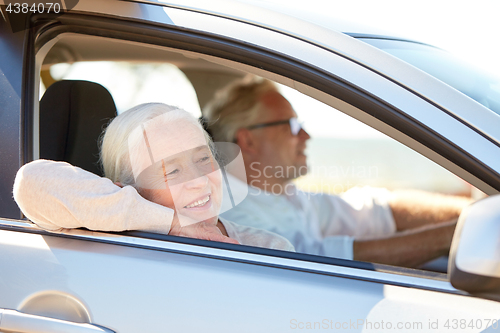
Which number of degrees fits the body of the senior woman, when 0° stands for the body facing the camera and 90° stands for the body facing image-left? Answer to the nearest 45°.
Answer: approximately 315°

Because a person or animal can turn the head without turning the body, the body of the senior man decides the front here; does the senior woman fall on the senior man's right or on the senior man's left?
on the senior man's right

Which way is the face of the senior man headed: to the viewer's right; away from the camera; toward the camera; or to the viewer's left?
to the viewer's right

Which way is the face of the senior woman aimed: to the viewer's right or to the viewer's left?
to the viewer's right

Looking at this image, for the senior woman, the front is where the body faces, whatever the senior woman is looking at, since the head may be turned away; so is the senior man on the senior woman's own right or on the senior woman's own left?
on the senior woman's own left

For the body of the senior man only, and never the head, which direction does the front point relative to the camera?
to the viewer's right
